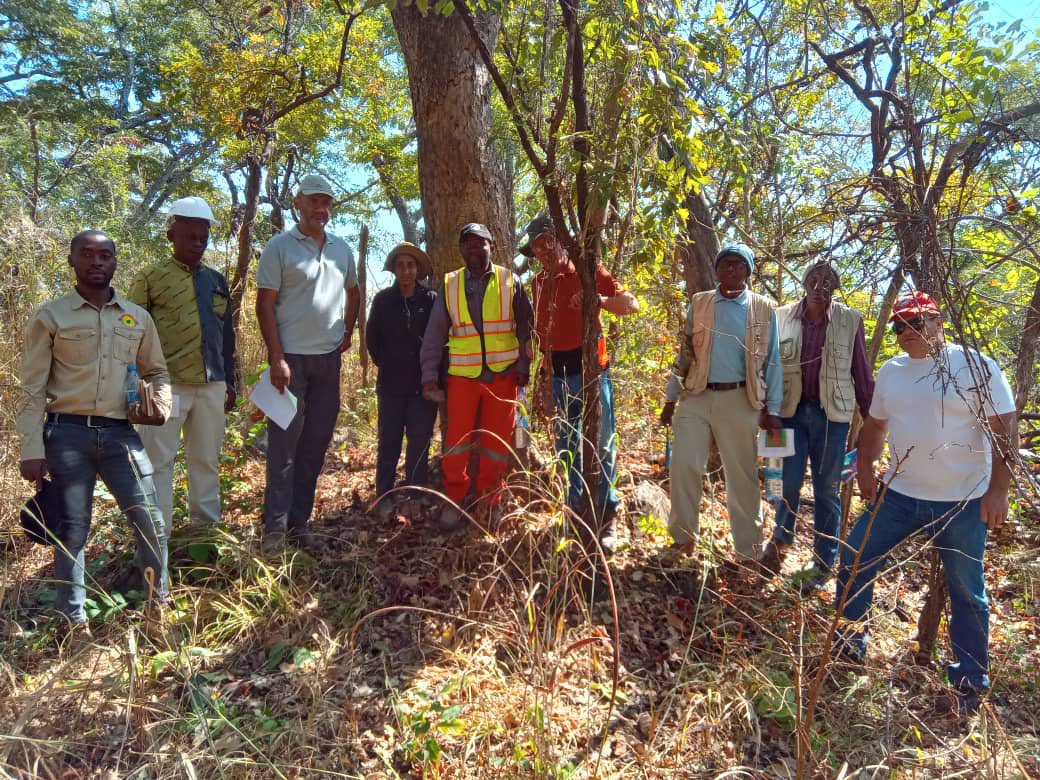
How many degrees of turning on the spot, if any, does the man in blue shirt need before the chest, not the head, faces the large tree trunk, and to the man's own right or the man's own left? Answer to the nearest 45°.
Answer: approximately 90° to the man's own right

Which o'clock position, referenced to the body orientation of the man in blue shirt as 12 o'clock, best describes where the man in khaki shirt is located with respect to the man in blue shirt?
The man in khaki shirt is roughly at 2 o'clock from the man in blue shirt.

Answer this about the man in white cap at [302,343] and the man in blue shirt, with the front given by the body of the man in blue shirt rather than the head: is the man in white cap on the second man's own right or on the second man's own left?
on the second man's own right

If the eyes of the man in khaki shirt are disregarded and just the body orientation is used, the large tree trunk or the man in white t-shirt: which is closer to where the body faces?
the man in white t-shirt

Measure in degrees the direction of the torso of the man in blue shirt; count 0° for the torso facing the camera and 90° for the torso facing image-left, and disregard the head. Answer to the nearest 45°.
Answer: approximately 0°

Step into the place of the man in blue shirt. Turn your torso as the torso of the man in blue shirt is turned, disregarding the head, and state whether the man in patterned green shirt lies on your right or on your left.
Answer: on your right

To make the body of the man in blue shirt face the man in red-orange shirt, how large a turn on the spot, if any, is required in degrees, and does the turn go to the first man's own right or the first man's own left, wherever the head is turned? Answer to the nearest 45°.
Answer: approximately 90° to the first man's own right
